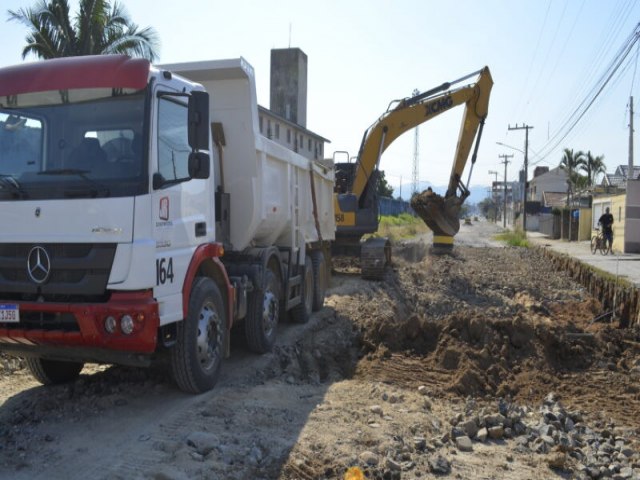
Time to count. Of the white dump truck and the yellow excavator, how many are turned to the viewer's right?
1

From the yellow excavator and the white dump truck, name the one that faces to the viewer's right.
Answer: the yellow excavator

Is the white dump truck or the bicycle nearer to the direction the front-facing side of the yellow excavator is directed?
the bicycle

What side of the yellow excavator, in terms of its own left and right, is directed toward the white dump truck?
right

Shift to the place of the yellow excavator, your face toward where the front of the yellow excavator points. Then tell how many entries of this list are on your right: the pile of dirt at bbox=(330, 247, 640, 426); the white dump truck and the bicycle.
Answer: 2

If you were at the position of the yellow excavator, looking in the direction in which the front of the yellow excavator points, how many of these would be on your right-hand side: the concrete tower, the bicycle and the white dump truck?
1

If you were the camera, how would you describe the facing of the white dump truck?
facing the viewer and to the left of the viewer

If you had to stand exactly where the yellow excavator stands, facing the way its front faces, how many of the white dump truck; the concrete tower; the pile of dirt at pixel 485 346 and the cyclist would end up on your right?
2

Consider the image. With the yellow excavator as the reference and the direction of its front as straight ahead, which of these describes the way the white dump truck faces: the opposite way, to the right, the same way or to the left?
to the right

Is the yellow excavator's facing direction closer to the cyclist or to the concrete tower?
the cyclist

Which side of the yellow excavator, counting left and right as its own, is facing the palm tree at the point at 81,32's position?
back

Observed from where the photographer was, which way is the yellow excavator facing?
facing to the right of the viewer

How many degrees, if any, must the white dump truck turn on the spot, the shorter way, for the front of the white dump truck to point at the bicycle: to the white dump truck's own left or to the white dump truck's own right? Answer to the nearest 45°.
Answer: approximately 180°

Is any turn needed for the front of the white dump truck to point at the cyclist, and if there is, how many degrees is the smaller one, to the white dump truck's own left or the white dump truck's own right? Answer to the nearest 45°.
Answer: approximately 180°
